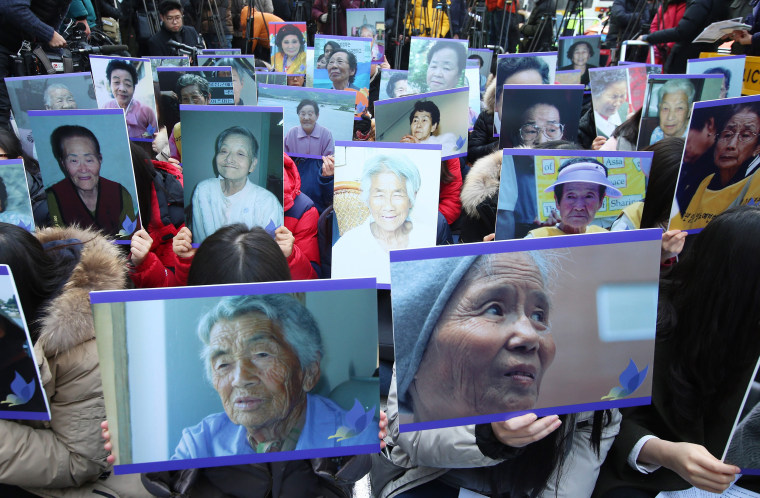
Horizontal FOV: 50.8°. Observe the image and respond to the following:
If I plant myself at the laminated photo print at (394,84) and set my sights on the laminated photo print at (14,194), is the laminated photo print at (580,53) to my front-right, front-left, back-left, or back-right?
back-left

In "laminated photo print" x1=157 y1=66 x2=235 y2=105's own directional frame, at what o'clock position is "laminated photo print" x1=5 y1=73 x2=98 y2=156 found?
"laminated photo print" x1=5 y1=73 x2=98 y2=156 is roughly at 3 o'clock from "laminated photo print" x1=157 y1=66 x2=235 y2=105.

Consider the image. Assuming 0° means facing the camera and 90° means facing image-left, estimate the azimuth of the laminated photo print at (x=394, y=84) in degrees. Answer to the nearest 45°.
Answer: approximately 0°

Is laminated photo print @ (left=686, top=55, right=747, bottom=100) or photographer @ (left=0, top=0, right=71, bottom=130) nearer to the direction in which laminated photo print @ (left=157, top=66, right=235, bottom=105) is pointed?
the laminated photo print

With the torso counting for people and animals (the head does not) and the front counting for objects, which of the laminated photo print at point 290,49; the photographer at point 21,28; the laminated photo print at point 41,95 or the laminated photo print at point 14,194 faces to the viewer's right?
the photographer

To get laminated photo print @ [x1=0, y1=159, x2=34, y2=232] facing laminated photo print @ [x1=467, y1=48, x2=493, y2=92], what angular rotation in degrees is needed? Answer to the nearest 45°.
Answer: approximately 135° to its left

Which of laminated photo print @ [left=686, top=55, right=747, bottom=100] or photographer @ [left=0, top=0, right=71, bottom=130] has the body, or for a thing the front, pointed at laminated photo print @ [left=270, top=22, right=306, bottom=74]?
the photographer

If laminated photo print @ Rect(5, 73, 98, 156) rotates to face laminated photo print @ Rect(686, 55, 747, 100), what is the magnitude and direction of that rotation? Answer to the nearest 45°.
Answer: approximately 90° to its left

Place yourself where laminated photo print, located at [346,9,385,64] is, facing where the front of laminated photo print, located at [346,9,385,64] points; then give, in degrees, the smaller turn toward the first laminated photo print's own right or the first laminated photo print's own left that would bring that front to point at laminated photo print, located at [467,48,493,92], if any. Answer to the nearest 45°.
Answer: approximately 45° to the first laminated photo print's own left
